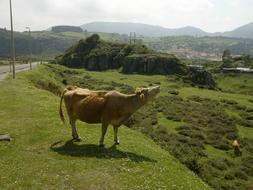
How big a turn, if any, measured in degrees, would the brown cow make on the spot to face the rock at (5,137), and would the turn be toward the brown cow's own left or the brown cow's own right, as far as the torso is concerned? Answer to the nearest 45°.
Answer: approximately 180°

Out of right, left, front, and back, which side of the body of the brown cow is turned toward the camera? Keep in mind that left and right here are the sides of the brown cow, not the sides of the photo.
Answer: right
